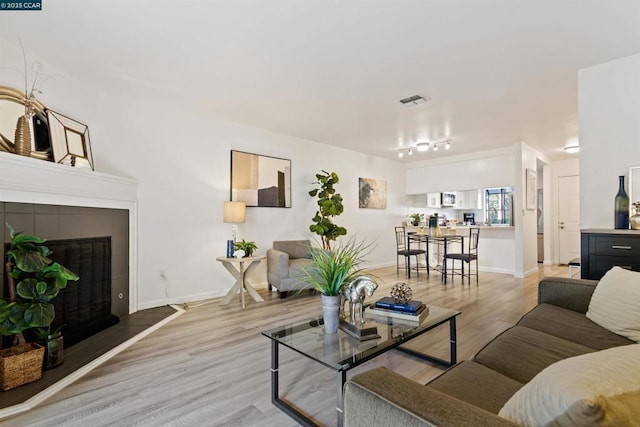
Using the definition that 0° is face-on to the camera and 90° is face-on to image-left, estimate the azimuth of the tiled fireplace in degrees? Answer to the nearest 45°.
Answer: approximately 315°

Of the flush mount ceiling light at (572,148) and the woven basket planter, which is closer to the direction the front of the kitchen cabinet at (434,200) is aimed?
the woven basket planter

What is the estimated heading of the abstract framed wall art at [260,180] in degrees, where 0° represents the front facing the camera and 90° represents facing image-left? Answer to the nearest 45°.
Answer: approximately 315°

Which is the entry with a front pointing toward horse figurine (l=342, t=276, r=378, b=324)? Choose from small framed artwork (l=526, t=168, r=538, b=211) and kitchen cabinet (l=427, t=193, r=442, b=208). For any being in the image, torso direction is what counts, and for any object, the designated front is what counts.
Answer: the kitchen cabinet

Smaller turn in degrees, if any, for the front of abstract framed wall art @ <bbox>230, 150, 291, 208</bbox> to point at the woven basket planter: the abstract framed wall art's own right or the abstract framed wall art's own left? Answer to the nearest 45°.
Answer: approximately 90° to the abstract framed wall art's own right
